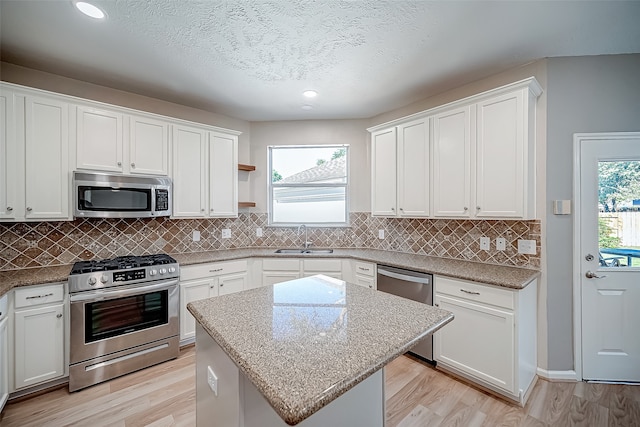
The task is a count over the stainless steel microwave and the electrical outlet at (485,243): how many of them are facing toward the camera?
2

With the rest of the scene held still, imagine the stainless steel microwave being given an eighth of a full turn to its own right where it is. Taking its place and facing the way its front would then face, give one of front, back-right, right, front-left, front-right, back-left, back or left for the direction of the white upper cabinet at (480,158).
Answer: left

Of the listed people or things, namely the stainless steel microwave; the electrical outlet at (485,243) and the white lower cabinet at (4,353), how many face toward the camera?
2

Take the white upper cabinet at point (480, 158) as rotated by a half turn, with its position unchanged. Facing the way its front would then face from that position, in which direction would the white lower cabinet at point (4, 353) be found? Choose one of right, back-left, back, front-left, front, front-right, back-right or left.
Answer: back

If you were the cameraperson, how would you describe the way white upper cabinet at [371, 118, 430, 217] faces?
facing the viewer and to the left of the viewer

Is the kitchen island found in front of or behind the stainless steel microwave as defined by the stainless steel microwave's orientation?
in front

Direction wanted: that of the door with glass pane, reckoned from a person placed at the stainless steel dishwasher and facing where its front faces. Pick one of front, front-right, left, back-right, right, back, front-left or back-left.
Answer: back-left

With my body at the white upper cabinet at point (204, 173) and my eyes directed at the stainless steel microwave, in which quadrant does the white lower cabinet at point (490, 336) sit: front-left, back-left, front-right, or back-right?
back-left

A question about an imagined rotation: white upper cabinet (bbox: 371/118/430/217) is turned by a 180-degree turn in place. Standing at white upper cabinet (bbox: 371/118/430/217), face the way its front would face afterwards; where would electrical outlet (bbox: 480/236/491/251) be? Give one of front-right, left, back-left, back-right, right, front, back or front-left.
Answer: front-right

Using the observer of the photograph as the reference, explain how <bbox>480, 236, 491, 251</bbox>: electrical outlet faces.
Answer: facing the viewer

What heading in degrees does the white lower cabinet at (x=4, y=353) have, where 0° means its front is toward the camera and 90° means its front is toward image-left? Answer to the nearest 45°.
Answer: approximately 270°

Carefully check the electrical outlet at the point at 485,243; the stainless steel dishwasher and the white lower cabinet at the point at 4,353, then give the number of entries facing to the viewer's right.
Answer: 1

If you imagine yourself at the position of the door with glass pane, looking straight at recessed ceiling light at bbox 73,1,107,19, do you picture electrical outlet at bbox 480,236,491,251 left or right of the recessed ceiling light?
right

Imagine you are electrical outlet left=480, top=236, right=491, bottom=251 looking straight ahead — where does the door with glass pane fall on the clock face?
The door with glass pane is roughly at 9 o'clock from the electrical outlet.

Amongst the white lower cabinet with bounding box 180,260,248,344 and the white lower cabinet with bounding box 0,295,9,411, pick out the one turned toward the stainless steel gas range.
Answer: the white lower cabinet with bounding box 0,295,9,411
